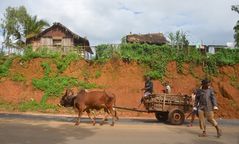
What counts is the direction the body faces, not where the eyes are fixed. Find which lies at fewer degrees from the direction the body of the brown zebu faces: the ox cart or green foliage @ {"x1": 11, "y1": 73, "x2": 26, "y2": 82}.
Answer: the green foliage

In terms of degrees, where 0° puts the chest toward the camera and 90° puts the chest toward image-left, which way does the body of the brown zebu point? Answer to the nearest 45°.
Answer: approximately 90°

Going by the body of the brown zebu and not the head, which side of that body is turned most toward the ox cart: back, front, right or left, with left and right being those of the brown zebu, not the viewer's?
back

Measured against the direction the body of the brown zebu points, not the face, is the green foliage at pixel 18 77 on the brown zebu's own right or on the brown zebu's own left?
on the brown zebu's own right

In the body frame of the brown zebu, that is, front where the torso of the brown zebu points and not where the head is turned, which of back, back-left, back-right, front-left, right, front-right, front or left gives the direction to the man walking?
back-left

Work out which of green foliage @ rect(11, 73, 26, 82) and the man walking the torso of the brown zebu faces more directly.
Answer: the green foliage
